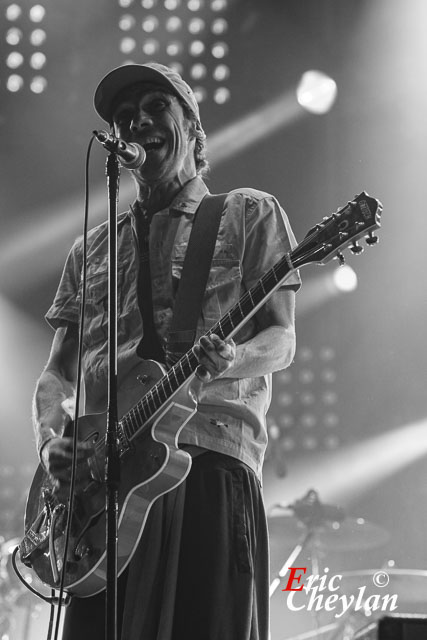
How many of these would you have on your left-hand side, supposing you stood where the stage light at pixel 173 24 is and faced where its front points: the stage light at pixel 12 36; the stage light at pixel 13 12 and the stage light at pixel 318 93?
1

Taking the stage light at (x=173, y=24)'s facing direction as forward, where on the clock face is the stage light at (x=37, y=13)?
the stage light at (x=37, y=13) is roughly at 3 o'clock from the stage light at (x=173, y=24).

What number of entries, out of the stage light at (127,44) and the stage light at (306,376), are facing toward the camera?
2

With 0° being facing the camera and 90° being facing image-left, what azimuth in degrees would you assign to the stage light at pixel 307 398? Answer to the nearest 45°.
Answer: approximately 0°

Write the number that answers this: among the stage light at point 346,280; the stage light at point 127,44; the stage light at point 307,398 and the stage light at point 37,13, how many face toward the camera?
4

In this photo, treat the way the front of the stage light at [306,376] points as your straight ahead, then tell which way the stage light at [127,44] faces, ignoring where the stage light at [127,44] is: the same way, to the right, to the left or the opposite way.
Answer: the same way

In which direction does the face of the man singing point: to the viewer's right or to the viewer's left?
to the viewer's left

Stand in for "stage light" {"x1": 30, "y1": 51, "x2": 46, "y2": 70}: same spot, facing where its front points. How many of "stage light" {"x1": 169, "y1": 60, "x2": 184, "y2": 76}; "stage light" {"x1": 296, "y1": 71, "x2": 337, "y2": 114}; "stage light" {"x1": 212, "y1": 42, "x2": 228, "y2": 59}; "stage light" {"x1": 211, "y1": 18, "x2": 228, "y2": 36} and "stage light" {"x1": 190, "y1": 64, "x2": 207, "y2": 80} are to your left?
5

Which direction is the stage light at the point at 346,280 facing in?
toward the camera

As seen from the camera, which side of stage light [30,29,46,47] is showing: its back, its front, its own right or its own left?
front

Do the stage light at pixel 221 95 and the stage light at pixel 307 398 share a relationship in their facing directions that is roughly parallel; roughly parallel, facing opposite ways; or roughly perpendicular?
roughly parallel

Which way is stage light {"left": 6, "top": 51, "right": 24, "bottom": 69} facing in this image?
toward the camera

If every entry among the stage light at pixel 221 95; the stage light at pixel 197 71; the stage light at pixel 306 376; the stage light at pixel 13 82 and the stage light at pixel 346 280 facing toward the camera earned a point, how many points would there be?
5

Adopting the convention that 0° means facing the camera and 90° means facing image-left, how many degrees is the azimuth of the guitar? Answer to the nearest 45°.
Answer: approximately 45°

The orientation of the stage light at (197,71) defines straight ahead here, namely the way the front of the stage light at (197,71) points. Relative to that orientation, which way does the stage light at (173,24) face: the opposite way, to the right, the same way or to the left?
the same way
